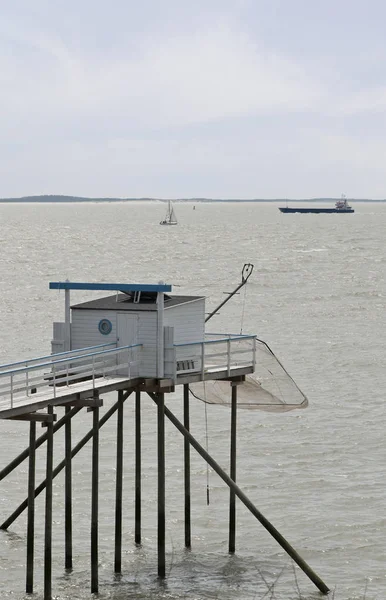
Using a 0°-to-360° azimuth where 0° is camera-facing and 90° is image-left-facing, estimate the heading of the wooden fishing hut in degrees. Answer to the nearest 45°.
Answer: approximately 45°
